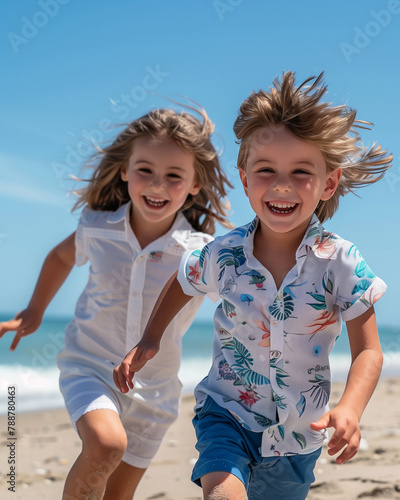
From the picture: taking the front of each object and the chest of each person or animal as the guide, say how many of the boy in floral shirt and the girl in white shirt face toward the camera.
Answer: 2

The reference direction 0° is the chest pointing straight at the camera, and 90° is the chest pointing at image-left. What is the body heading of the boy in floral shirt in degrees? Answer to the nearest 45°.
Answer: approximately 0°

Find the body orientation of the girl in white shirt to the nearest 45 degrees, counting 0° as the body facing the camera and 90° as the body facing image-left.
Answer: approximately 0°

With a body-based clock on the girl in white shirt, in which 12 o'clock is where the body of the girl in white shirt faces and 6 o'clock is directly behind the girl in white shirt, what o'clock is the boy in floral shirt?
The boy in floral shirt is roughly at 11 o'clock from the girl in white shirt.
